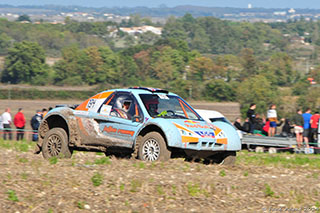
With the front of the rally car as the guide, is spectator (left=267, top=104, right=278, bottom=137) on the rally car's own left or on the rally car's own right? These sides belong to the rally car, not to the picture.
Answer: on the rally car's own left

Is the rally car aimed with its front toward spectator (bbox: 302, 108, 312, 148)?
no

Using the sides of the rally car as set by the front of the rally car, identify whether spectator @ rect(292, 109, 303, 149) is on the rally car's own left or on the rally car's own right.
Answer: on the rally car's own left

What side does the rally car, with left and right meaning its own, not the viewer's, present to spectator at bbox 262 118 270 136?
left

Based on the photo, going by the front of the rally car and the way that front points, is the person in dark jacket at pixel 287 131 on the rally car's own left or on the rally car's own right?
on the rally car's own left

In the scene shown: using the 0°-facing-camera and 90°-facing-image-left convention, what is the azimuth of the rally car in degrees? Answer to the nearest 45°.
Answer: approximately 315°
